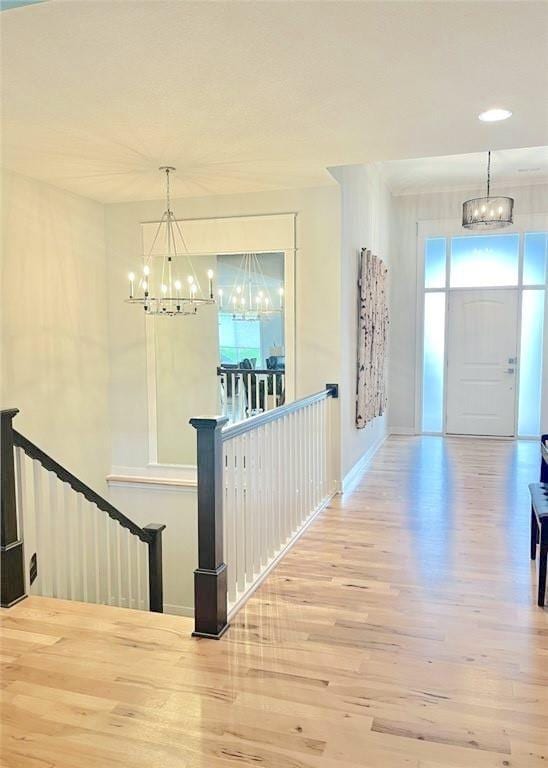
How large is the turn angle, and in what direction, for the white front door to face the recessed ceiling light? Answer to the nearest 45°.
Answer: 0° — it already faces it

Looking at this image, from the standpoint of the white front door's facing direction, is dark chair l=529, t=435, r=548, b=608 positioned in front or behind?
in front

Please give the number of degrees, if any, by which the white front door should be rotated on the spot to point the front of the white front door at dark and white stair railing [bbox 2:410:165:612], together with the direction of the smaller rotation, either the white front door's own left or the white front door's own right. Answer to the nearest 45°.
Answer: approximately 45° to the white front door's own right

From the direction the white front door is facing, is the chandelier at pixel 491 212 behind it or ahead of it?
ahead

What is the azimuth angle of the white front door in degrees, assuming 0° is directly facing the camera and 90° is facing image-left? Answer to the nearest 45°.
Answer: approximately 0°
